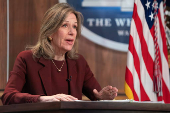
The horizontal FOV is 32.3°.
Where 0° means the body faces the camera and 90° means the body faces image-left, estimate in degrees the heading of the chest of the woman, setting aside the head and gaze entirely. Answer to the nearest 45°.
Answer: approximately 315°

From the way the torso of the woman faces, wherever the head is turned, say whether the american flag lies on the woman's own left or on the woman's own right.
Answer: on the woman's own left
